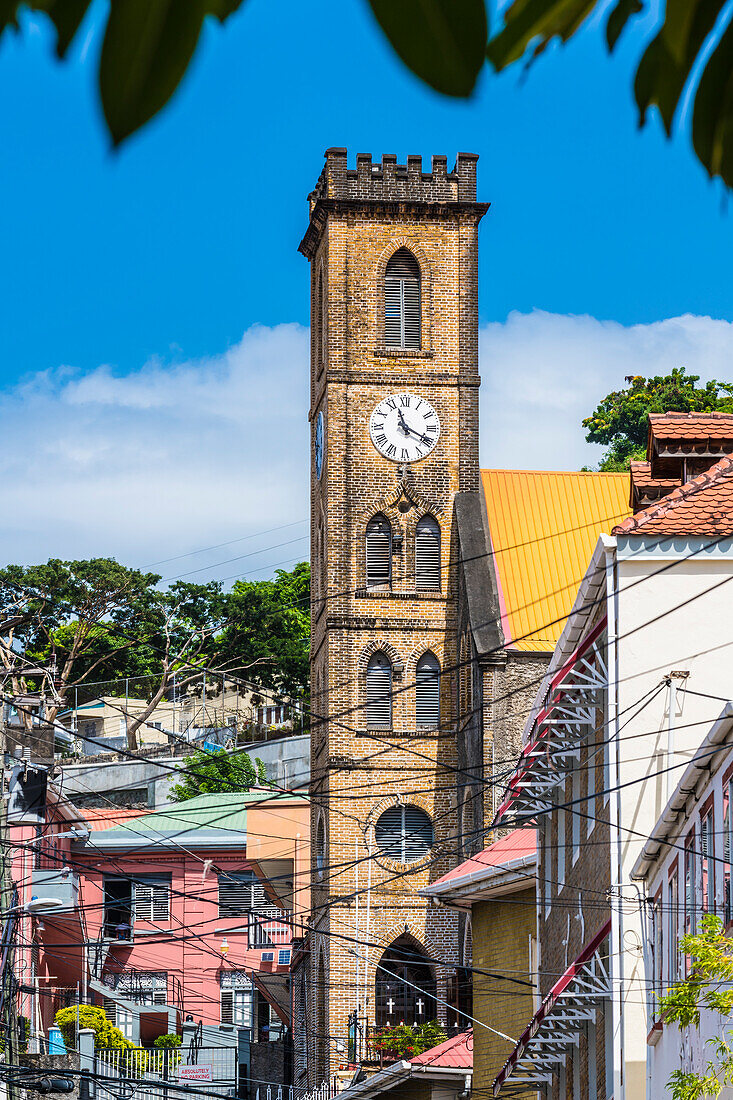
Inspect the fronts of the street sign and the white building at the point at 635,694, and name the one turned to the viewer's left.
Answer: the white building

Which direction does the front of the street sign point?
toward the camera

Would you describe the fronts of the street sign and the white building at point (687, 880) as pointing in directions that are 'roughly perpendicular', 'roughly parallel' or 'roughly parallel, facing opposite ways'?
roughly perpendicular

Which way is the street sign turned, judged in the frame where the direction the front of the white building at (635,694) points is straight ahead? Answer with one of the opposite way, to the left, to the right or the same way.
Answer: to the left

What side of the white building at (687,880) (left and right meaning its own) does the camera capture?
left

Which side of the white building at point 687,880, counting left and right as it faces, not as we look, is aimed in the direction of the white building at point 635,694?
right

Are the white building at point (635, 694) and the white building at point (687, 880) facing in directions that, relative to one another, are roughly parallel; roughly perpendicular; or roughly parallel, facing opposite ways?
roughly parallel

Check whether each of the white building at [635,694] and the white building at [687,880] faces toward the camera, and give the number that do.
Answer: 0

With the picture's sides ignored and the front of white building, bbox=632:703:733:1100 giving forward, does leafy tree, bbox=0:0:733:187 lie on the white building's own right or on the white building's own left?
on the white building's own left

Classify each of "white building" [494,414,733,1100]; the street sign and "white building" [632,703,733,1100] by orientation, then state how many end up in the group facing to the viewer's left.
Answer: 2

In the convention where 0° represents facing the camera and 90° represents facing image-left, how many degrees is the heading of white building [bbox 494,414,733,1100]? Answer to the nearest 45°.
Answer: approximately 90°
